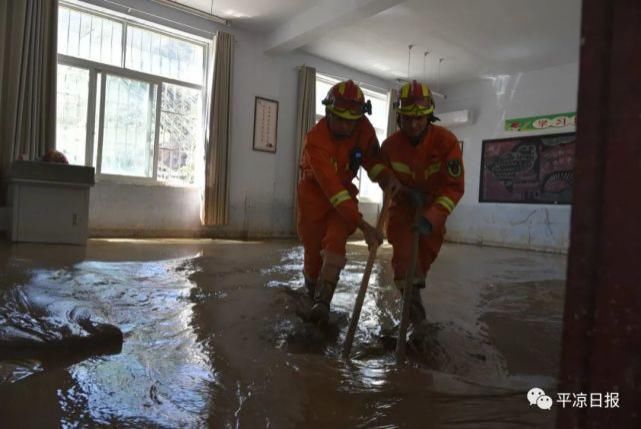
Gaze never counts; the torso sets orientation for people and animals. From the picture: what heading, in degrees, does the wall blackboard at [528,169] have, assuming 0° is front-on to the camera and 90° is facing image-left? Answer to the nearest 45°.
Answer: approximately 45°

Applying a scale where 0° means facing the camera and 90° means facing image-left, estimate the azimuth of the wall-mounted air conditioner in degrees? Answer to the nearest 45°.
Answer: approximately 45°

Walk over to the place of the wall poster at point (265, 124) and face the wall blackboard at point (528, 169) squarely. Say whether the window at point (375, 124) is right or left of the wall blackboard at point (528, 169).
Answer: left

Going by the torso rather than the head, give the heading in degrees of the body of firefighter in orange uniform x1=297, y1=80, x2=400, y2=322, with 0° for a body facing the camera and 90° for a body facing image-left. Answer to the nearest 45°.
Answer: approximately 315°

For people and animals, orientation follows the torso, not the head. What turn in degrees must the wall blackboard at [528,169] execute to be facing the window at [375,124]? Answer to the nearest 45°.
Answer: approximately 45° to its right

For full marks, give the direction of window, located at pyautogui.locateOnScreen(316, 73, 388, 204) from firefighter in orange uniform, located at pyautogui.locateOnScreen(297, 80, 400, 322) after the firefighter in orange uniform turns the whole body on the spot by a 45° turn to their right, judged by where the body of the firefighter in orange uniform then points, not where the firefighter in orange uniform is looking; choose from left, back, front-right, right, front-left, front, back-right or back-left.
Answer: back
